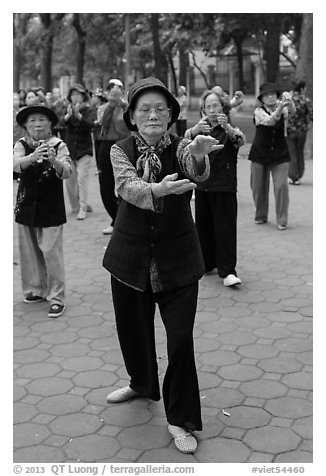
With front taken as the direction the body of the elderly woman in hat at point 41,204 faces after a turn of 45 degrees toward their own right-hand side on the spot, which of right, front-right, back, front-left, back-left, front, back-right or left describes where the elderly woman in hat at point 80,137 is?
back-right

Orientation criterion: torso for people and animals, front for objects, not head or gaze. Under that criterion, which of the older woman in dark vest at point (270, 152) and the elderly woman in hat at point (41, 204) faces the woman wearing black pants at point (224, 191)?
the older woman in dark vest

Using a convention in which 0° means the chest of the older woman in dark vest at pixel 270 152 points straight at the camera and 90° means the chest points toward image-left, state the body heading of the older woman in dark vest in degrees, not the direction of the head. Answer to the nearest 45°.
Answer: approximately 0°

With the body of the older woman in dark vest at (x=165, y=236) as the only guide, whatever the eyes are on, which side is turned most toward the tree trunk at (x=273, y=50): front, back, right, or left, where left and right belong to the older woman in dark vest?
back

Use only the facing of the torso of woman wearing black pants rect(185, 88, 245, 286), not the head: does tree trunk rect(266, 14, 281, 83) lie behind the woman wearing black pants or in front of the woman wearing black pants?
behind

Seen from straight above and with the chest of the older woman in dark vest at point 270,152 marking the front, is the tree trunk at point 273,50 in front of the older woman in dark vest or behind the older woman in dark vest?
behind

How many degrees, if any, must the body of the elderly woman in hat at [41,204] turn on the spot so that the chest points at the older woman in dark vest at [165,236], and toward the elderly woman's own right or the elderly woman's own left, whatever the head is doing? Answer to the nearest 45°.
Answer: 0° — they already face them

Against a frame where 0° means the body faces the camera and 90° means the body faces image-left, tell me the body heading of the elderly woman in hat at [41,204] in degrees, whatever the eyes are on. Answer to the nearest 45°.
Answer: approximately 0°

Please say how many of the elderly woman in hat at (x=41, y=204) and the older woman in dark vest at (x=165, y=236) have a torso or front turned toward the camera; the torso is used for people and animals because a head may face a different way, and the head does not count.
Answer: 2
